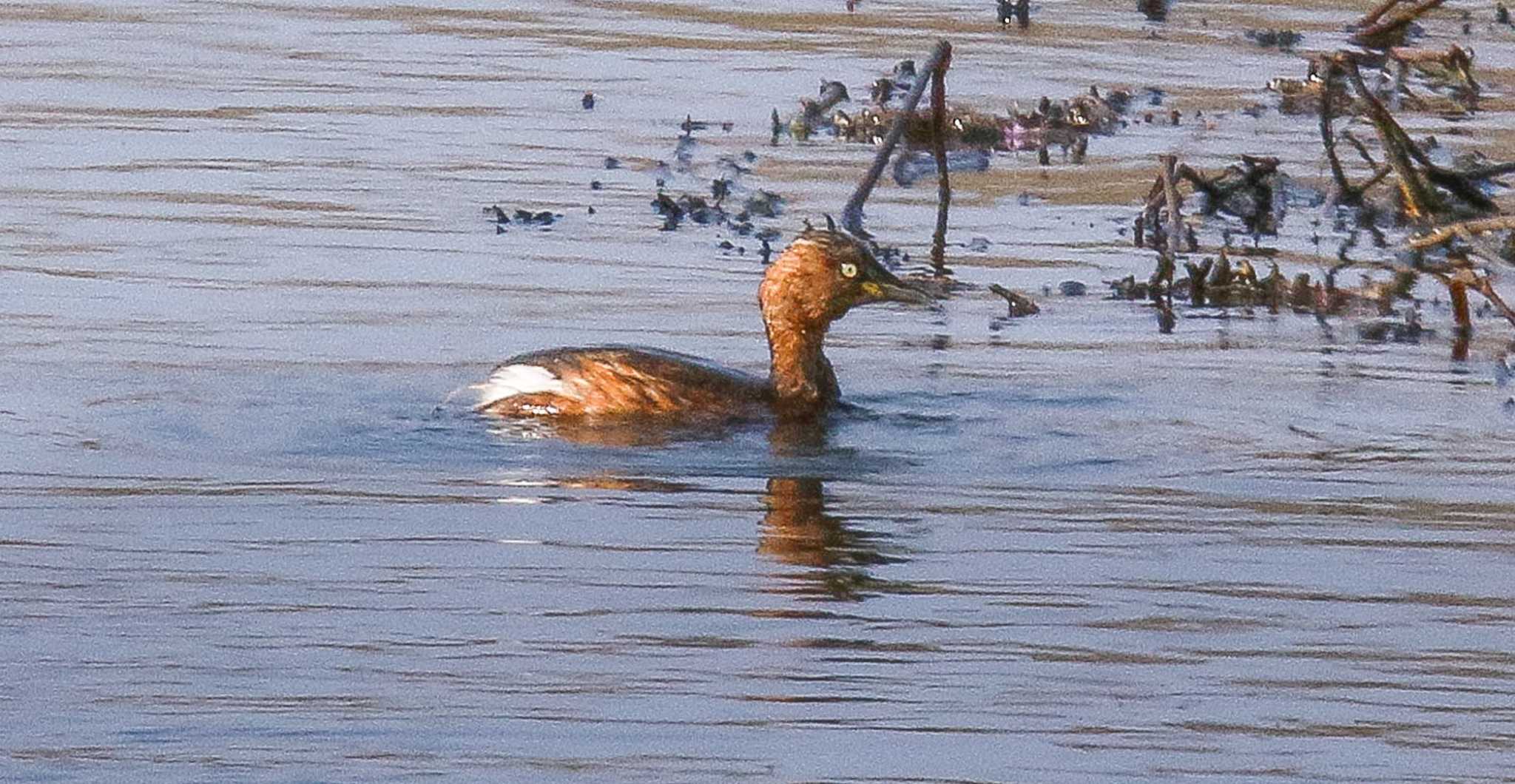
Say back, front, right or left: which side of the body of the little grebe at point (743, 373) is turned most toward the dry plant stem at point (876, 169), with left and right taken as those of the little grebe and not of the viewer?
left

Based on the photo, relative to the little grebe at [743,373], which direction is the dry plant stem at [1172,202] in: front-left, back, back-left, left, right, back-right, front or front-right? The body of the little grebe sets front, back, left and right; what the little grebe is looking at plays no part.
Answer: front-left

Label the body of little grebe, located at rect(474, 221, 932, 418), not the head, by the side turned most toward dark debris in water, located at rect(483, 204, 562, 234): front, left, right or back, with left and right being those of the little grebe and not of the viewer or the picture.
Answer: left

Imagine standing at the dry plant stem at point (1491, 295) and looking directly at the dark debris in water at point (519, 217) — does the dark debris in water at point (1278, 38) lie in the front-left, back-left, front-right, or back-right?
front-right

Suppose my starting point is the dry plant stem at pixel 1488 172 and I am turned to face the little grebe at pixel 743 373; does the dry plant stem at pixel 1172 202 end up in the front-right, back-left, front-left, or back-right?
front-right

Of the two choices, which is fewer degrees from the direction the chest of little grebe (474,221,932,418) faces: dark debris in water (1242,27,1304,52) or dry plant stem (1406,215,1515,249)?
the dry plant stem

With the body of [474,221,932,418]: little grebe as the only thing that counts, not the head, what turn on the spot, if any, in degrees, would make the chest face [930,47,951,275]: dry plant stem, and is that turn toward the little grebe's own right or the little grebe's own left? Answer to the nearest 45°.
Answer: approximately 90° to the little grebe's own left

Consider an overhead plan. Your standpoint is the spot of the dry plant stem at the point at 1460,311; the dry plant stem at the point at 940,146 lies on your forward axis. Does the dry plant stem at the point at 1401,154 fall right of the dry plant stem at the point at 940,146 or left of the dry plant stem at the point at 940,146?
right

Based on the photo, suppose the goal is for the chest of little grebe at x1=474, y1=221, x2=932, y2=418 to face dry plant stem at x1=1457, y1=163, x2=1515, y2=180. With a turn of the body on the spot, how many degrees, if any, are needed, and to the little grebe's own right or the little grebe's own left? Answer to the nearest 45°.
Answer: approximately 45° to the little grebe's own left

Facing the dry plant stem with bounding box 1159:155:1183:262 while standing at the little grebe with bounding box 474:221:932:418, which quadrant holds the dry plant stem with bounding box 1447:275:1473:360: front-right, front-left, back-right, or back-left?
front-right

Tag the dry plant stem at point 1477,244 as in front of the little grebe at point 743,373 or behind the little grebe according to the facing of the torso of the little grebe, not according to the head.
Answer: in front

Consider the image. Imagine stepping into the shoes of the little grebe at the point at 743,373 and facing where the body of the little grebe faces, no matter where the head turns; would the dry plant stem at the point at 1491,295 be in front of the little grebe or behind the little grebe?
in front

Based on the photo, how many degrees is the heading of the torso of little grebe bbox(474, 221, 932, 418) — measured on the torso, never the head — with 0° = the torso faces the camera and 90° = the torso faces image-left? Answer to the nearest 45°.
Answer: approximately 270°
